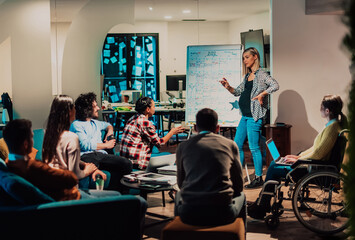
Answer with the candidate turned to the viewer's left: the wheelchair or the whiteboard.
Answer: the wheelchair

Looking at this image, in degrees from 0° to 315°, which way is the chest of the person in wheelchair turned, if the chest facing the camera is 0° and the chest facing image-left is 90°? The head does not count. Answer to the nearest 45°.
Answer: approximately 90°

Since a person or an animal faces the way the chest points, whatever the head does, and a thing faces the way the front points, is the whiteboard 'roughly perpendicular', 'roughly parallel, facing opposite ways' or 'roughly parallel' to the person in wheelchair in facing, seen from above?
roughly perpendicular

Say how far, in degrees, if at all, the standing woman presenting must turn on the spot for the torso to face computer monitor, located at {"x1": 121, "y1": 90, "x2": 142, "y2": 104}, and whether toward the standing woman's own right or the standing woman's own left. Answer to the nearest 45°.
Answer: approximately 90° to the standing woman's own right

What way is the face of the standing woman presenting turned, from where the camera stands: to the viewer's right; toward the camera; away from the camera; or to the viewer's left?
to the viewer's left
